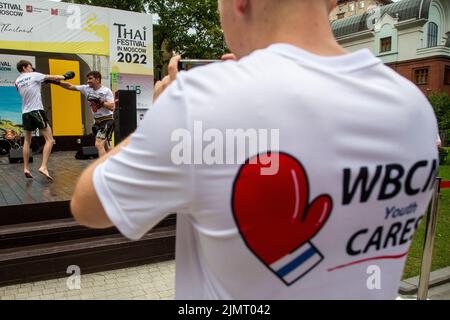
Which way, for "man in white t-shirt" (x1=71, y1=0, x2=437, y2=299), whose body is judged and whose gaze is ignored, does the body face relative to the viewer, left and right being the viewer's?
facing away from the viewer and to the left of the viewer

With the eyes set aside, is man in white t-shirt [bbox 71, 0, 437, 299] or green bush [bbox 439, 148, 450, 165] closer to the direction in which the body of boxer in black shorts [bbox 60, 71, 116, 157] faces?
the man in white t-shirt

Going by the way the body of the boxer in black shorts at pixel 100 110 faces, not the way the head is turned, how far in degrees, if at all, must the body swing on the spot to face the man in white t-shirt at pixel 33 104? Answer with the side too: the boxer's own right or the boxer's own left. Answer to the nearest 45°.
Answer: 0° — they already face them

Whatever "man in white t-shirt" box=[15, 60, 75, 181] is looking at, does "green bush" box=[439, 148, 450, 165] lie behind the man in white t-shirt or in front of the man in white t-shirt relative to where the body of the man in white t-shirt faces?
in front

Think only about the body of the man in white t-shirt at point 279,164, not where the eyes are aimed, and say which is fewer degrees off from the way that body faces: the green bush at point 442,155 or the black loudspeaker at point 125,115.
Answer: the black loudspeaker

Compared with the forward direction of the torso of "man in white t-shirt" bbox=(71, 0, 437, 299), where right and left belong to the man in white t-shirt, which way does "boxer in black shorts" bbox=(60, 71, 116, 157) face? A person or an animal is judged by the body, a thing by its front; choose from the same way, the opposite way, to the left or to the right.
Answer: to the left

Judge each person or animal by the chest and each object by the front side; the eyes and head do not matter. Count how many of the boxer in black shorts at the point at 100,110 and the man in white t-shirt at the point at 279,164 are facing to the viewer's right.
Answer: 0

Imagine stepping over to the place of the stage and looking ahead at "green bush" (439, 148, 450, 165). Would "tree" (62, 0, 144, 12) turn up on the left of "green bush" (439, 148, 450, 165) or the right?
left

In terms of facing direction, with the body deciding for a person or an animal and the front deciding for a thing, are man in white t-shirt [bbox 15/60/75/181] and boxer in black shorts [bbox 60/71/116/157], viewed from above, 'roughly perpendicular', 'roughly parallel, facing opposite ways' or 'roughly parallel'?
roughly parallel, facing opposite ways

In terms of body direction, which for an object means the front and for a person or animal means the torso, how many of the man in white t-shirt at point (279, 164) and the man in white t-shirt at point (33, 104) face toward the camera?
0

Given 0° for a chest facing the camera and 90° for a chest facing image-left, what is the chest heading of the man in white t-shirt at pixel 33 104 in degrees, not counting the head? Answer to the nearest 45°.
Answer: approximately 225°

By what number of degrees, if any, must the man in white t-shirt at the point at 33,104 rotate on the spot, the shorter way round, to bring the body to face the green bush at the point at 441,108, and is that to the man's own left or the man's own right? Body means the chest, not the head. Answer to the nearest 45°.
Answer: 0° — they already face it
